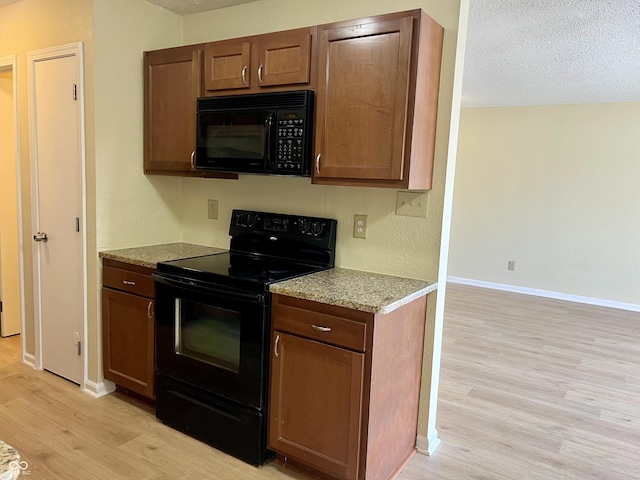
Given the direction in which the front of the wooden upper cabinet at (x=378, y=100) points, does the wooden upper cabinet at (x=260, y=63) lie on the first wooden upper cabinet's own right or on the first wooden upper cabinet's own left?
on the first wooden upper cabinet's own right

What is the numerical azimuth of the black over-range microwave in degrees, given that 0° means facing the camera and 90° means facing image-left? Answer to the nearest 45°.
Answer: approximately 45°

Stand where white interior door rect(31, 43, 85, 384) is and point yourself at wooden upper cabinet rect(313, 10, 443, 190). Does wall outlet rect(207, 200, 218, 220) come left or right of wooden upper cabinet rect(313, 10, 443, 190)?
left

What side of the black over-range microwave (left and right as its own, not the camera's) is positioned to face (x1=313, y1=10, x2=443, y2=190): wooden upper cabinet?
left

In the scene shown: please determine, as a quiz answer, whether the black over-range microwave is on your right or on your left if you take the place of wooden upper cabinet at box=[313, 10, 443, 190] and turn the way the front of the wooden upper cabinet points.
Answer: on your right
